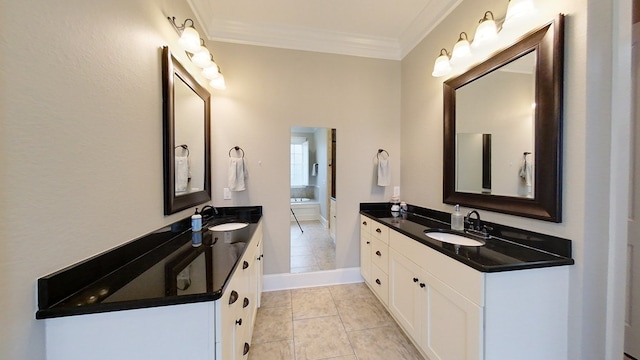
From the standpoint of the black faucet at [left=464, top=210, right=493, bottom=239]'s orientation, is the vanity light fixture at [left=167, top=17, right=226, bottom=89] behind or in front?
in front

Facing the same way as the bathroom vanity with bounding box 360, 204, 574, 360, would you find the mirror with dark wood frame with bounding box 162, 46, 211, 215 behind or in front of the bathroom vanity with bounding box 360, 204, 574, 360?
in front

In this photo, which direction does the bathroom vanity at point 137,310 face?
to the viewer's right

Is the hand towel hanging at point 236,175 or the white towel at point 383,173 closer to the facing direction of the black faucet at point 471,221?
the hand towel hanging

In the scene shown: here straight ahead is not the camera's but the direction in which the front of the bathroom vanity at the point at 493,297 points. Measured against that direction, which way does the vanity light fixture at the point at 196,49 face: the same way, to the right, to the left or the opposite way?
the opposite way

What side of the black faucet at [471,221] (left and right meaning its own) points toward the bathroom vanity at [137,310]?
front

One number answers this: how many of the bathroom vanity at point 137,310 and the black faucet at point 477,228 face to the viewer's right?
1

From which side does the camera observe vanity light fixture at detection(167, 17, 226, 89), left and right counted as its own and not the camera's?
right

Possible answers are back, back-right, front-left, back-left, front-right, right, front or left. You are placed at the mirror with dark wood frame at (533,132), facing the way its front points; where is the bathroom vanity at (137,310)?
front

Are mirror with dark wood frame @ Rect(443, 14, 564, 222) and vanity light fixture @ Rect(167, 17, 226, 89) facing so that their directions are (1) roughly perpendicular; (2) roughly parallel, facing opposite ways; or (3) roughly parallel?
roughly parallel, facing opposite ways

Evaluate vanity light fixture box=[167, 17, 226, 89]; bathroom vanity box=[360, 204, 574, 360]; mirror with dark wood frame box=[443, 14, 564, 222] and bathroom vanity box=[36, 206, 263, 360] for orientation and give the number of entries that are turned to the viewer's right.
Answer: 2

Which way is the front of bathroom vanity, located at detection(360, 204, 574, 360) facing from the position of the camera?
facing the viewer and to the left of the viewer
